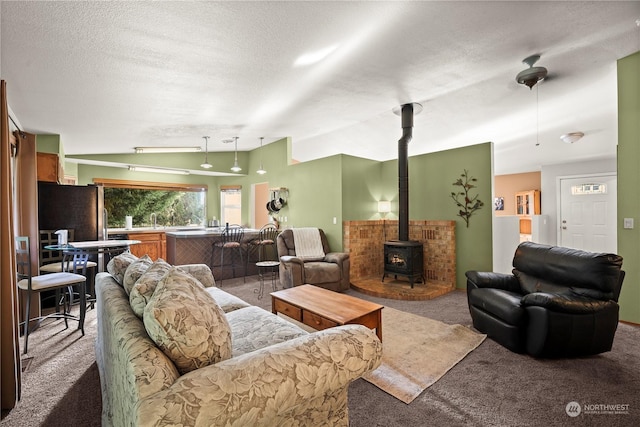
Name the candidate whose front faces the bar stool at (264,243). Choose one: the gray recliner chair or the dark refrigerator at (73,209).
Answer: the dark refrigerator

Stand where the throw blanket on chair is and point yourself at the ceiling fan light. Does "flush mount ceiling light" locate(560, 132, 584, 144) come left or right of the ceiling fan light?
left

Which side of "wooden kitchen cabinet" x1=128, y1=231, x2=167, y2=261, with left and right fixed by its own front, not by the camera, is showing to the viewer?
front

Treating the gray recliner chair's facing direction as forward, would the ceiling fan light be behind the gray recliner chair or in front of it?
in front

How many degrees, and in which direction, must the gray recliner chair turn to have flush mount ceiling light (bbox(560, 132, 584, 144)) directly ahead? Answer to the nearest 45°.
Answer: approximately 45° to its left

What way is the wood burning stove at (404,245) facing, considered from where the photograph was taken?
facing the viewer and to the left of the viewer

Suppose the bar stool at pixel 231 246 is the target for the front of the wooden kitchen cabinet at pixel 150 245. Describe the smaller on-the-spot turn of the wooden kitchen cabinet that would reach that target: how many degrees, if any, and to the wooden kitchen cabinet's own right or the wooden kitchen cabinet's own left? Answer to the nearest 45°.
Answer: approximately 45° to the wooden kitchen cabinet's own left

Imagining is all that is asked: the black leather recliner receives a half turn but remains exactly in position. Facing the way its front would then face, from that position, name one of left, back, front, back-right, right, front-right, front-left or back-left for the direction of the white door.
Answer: front-left

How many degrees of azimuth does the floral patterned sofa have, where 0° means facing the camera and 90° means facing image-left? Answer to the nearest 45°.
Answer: approximately 225°

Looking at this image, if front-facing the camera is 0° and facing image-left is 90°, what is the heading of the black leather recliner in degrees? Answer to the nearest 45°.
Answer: approximately 45°

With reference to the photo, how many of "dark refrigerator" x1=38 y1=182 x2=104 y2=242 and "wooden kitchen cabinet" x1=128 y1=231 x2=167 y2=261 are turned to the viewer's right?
1

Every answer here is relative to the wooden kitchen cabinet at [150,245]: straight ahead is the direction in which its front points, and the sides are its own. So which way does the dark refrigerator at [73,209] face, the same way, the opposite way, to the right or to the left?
to the left

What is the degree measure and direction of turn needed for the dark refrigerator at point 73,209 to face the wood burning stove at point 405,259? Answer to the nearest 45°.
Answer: approximately 45° to its right

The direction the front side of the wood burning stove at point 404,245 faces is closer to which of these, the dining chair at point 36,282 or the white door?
the dining chair
